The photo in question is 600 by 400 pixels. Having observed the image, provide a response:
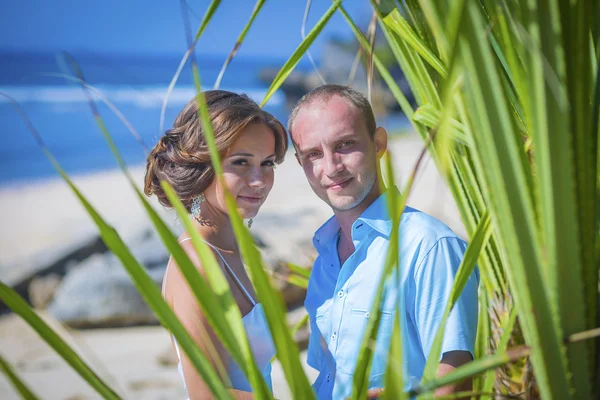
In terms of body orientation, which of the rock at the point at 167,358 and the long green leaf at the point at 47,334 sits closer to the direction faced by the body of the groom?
the long green leaf

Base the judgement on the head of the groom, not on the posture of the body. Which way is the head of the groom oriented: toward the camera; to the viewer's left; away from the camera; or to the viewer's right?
toward the camera

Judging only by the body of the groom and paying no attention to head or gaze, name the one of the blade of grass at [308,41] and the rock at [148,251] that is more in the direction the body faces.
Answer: the blade of grass

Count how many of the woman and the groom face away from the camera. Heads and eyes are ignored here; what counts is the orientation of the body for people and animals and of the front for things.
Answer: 0

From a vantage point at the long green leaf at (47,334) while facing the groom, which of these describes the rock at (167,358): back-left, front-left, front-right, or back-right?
front-left

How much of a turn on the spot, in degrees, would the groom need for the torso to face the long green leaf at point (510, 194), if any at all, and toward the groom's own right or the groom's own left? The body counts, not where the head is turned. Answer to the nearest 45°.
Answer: approximately 45° to the groom's own left

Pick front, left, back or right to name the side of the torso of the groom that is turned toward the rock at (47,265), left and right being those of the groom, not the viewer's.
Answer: right

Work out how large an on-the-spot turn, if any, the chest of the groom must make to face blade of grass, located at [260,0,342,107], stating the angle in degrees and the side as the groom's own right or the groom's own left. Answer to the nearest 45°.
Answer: approximately 45° to the groom's own left

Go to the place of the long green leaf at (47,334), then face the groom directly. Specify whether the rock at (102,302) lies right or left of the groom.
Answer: left

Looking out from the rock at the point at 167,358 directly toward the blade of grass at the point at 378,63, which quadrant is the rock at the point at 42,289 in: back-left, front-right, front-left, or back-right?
back-right

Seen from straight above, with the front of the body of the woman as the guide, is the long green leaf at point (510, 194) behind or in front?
in front

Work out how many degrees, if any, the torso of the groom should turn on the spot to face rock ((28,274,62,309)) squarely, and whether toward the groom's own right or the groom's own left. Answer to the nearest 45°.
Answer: approximately 90° to the groom's own right

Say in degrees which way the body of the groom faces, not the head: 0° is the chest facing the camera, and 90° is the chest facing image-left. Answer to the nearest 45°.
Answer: approximately 45°
